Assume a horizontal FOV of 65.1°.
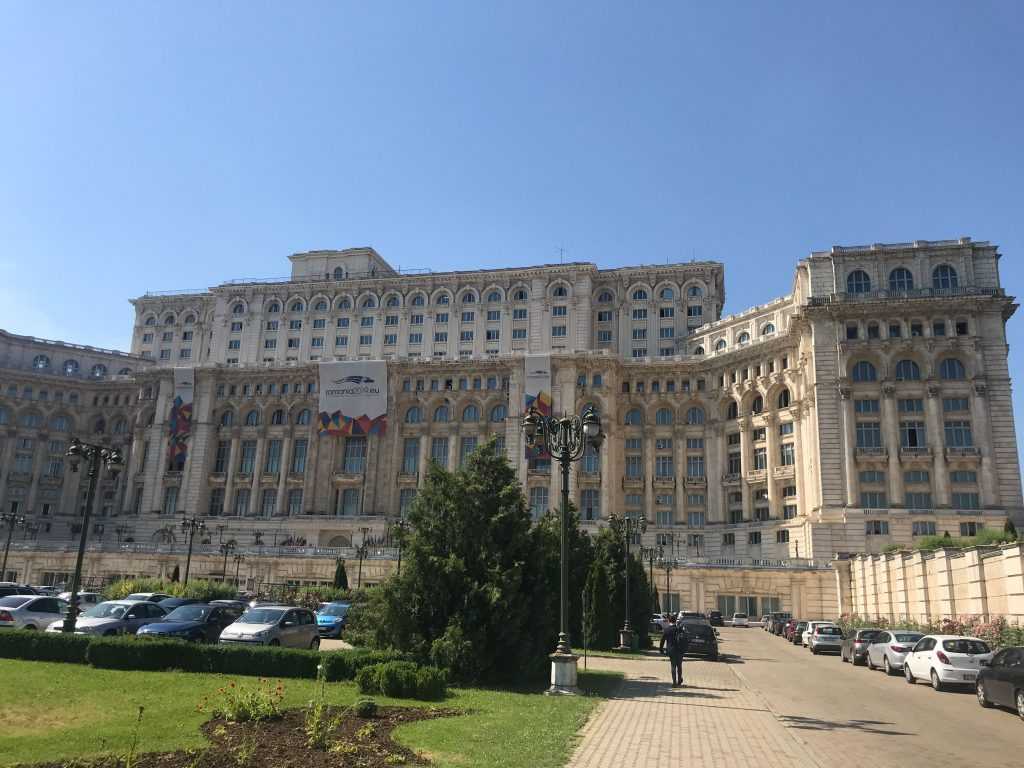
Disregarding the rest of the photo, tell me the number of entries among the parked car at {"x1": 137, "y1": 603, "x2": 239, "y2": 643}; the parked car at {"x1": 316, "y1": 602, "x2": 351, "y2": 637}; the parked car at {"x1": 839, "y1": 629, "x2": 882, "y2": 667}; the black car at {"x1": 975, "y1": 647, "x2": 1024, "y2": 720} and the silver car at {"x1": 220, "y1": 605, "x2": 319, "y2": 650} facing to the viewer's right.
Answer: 0

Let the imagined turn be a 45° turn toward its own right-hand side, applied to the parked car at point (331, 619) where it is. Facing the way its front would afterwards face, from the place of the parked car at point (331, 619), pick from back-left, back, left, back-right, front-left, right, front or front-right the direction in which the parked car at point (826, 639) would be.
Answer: back

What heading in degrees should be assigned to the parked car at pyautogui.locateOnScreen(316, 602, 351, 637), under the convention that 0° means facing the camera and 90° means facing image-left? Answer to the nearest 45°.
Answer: approximately 45°

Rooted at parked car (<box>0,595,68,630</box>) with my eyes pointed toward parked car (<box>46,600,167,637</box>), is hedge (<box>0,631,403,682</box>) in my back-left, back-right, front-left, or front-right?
front-right

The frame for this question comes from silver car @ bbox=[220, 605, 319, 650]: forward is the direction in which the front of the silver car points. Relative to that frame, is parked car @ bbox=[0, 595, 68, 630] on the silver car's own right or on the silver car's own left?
on the silver car's own right

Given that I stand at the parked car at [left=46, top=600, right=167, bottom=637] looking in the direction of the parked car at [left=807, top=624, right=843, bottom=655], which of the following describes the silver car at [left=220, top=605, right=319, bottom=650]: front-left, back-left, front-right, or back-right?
front-right

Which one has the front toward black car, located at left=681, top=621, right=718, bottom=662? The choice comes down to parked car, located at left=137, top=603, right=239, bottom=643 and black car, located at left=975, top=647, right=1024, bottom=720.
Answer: black car, located at left=975, top=647, right=1024, bottom=720

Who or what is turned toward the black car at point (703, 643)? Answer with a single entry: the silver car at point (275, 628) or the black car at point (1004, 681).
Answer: the black car at point (1004, 681)

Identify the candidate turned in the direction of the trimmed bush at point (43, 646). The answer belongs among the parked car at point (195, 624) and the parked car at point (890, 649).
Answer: the parked car at point (195, 624)

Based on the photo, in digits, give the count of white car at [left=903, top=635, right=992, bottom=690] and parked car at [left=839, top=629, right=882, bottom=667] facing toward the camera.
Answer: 0

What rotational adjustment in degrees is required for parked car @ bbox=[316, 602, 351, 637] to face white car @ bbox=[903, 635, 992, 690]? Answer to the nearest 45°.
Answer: approximately 90° to its left

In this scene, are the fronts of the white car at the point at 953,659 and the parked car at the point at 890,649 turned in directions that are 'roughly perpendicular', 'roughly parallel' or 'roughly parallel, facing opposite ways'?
roughly parallel

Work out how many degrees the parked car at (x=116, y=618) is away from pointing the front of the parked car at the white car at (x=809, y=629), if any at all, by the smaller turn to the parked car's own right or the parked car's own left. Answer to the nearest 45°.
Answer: approximately 135° to the parked car's own left

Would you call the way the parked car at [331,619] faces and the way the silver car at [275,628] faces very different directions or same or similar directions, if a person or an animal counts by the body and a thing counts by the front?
same or similar directions

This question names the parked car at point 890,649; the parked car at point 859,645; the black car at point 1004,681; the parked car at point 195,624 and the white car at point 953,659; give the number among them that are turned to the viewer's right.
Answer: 0
